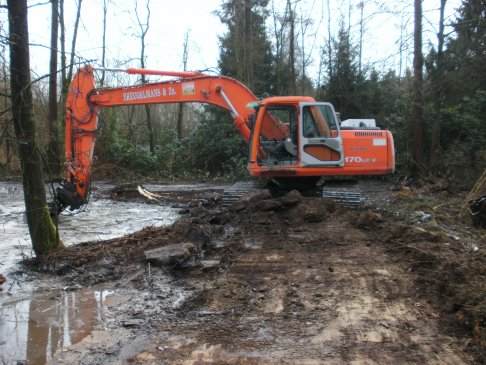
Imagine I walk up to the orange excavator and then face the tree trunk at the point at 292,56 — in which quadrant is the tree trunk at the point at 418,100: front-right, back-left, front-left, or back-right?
front-right

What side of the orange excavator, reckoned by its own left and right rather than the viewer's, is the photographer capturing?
left

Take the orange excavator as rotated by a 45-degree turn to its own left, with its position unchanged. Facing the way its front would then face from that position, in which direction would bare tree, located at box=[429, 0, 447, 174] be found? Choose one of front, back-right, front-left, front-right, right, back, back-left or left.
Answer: back

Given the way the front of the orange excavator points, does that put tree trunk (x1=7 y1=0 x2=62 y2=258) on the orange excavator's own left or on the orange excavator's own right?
on the orange excavator's own left

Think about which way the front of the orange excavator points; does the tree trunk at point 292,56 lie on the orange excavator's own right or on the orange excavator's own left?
on the orange excavator's own right

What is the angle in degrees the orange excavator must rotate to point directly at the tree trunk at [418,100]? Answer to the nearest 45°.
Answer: approximately 135° to its right
